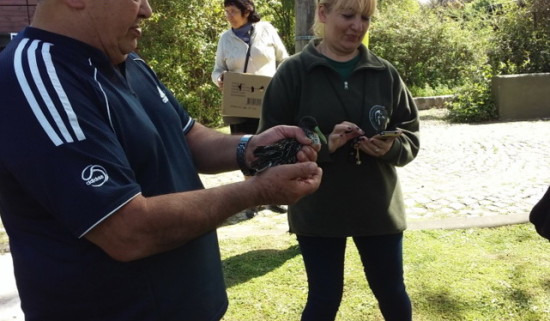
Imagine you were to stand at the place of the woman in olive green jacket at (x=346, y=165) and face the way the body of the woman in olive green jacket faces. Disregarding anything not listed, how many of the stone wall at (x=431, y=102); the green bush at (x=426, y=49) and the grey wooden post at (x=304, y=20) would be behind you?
3

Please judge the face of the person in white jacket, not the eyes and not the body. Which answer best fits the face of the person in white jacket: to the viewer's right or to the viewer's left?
to the viewer's left

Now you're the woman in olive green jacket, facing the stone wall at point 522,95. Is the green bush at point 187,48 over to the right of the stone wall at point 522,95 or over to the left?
left

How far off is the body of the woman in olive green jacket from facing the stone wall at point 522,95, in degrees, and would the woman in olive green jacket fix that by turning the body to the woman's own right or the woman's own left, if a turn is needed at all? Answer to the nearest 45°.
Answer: approximately 180°

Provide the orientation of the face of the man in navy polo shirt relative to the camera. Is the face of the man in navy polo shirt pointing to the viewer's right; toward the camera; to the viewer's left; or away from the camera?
to the viewer's right

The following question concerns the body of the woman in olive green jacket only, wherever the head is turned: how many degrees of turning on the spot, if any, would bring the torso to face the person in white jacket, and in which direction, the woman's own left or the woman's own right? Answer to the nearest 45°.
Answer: approximately 180°

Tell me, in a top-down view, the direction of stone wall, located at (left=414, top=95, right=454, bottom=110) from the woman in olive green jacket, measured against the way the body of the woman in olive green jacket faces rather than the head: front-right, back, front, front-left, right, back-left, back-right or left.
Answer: back

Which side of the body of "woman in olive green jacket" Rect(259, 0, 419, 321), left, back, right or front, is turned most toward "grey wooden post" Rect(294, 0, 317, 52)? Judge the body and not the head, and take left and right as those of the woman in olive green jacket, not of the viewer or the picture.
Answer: back

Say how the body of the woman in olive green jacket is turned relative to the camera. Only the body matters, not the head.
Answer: toward the camera

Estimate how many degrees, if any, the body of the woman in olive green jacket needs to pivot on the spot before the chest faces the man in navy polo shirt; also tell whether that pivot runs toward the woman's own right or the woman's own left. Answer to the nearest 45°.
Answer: approximately 45° to the woman's own right

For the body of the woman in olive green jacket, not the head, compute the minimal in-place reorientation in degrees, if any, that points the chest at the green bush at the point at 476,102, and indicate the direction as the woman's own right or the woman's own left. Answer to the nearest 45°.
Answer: approximately 180°

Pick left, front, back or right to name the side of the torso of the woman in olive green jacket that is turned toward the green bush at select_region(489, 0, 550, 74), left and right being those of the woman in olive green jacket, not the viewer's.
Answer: back
